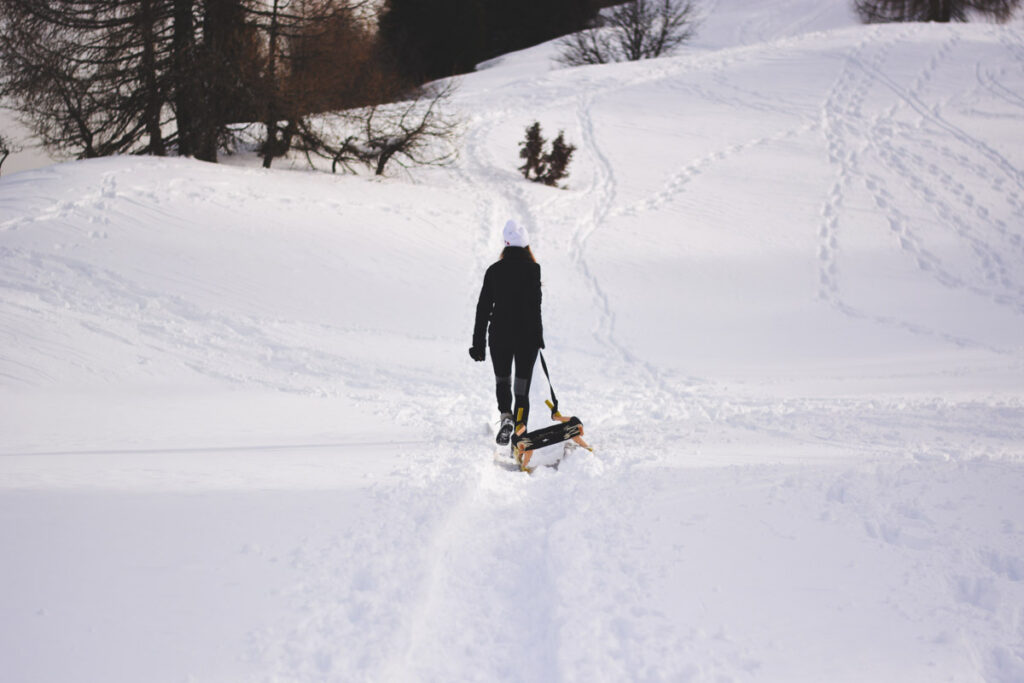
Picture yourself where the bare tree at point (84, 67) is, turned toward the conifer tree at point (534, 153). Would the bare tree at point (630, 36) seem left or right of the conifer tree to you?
left

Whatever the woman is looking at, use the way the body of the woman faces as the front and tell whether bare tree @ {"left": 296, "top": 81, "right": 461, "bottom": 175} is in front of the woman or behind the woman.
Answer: in front

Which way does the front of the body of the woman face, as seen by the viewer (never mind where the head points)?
away from the camera

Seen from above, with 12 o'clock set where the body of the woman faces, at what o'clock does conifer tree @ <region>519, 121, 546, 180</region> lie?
The conifer tree is roughly at 12 o'clock from the woman.

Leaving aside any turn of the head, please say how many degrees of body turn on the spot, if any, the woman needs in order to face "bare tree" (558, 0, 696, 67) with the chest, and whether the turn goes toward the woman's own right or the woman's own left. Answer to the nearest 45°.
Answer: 0° — they already face it

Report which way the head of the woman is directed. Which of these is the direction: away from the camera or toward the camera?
away from the camera

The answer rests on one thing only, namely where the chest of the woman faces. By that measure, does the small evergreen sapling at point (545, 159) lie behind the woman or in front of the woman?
in front
